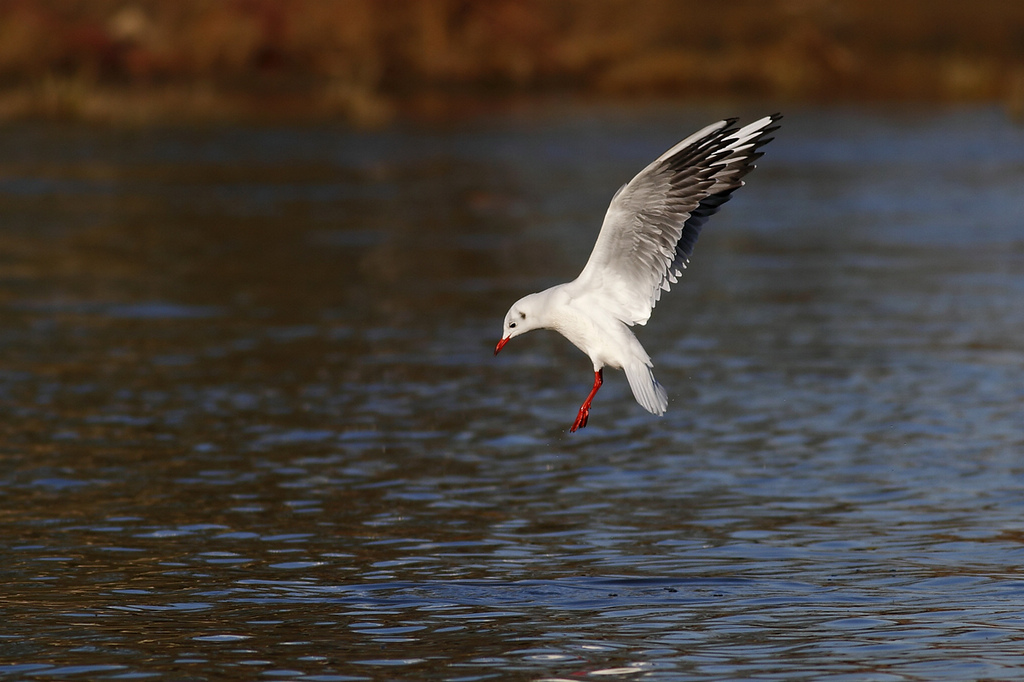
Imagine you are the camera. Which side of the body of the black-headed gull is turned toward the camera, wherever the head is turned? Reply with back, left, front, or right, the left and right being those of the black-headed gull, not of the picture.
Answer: left
